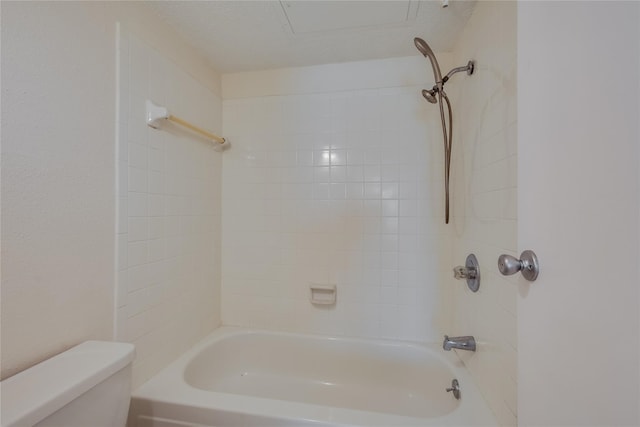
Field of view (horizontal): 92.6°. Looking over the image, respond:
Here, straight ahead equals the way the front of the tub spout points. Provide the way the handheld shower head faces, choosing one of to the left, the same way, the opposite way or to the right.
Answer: the same way

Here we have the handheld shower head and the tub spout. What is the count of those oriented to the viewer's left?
2

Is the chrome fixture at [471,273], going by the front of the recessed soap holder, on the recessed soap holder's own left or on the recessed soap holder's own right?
on the recessed soap holder's own left

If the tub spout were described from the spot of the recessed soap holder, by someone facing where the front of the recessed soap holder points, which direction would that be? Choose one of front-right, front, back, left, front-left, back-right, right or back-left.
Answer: front-left

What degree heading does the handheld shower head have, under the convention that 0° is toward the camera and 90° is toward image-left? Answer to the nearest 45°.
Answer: approximately 90°

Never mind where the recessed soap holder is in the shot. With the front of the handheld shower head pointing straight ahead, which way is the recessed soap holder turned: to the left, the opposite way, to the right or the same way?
to the left

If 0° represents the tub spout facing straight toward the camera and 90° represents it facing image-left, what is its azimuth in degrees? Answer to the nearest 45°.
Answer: approximately 90°

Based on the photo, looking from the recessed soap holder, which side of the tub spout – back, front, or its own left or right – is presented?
front

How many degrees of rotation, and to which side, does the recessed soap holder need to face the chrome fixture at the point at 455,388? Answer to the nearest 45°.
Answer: approximately 45° to its left

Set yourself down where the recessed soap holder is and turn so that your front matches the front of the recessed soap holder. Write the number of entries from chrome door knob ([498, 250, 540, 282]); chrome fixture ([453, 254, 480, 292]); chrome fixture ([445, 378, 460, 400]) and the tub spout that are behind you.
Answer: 0

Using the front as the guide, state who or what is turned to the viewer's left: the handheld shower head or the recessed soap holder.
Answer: the handheld shower head

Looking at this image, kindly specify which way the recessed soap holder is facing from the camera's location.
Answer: facing the viewer
